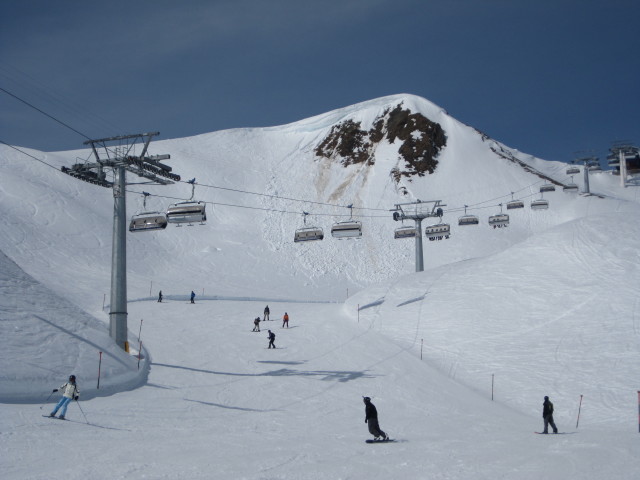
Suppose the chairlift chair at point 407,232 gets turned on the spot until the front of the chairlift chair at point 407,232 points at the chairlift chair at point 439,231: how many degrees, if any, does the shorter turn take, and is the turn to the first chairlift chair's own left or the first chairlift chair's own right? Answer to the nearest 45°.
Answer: approximately 135° to the first chairlift chair's own left

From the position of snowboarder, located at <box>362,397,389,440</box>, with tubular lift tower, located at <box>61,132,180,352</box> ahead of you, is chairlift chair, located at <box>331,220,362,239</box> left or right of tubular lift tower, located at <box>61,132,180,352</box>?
right

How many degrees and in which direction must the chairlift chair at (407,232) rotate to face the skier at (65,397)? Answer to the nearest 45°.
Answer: approximately 45° to its left

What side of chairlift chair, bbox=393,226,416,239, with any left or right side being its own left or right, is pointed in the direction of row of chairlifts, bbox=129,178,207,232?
front
